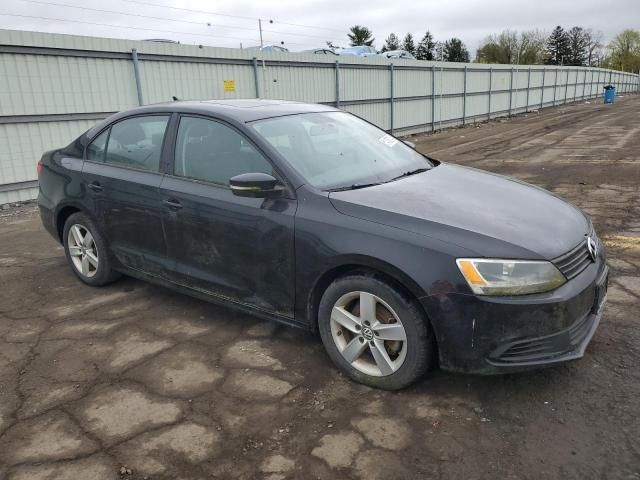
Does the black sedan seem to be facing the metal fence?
no

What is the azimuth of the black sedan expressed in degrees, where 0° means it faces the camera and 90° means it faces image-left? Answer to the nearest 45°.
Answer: approximately 315°
